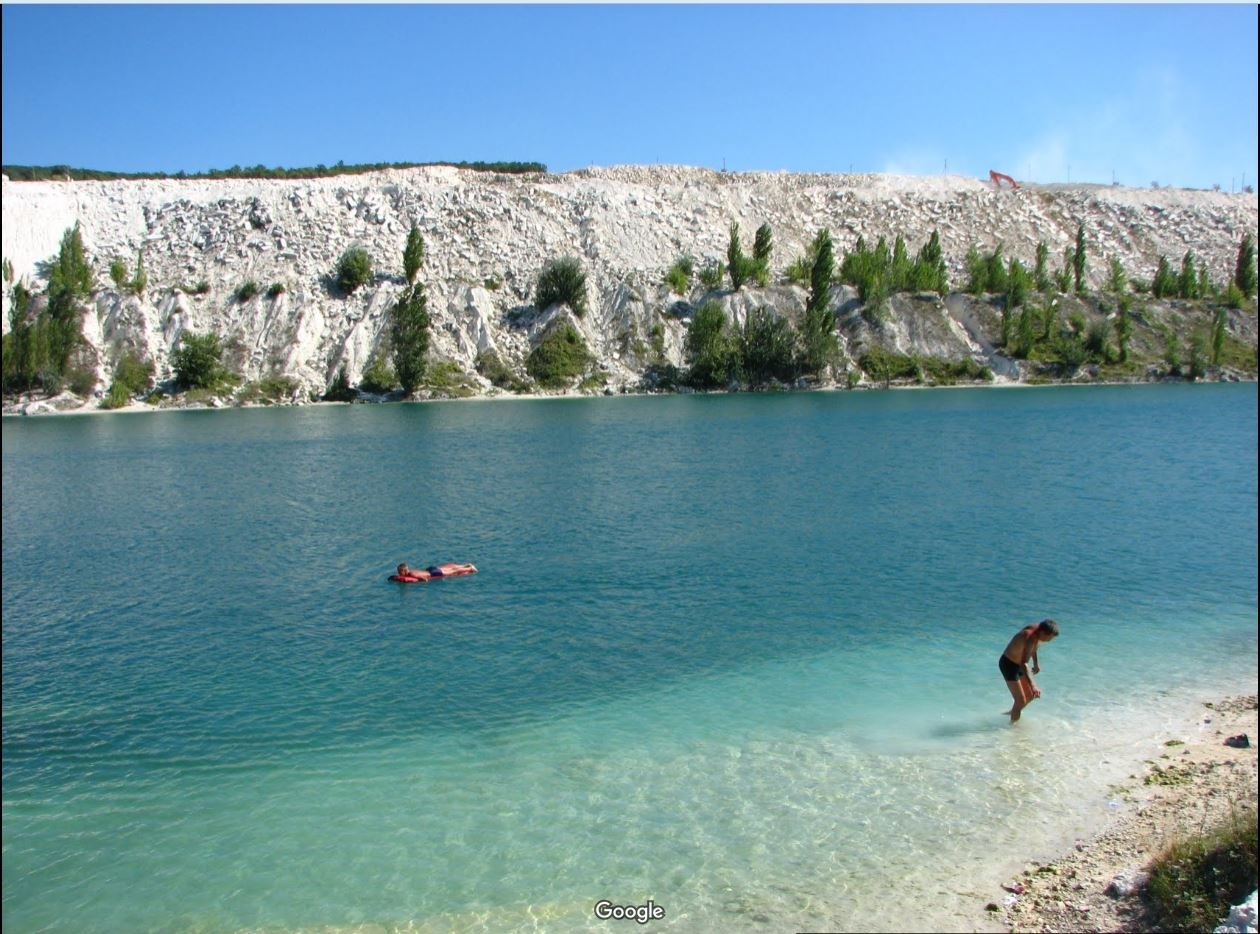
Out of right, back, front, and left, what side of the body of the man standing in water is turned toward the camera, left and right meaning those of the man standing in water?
right
